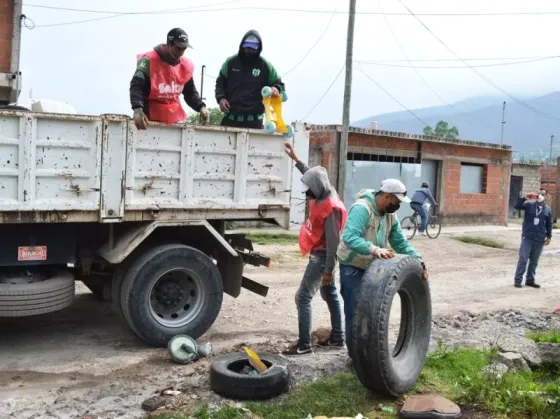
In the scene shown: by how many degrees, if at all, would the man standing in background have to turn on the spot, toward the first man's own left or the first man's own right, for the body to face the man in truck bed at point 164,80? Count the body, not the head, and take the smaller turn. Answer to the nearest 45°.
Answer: approximately 45° to the first man's own right

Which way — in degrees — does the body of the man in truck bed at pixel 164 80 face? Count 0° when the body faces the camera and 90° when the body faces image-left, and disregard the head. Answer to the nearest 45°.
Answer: approximately 315°

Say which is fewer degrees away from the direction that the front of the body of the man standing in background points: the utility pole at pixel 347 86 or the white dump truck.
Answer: the white dump truck

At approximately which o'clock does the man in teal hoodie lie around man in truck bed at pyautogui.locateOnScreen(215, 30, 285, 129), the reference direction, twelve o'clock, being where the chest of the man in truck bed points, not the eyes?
The man in teal hoodie is roughly at 11 o'clock from the man in truck bed.

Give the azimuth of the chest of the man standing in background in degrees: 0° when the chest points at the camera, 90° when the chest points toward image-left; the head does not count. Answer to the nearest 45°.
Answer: approximately 0°

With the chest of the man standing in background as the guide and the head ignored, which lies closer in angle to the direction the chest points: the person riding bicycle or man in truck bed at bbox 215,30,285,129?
the man in truck bed

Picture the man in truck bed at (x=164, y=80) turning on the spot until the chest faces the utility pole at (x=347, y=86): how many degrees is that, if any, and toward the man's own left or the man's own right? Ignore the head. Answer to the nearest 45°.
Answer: approximately 90° to the man's own left

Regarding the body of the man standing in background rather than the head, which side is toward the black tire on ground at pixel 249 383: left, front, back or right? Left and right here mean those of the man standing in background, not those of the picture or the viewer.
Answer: front

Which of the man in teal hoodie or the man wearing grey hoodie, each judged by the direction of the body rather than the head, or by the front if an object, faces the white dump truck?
the man wearing grey hoodie

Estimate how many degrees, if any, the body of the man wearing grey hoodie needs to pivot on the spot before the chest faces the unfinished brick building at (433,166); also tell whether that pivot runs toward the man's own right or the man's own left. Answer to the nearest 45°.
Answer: approximately 90° to the man's own right
